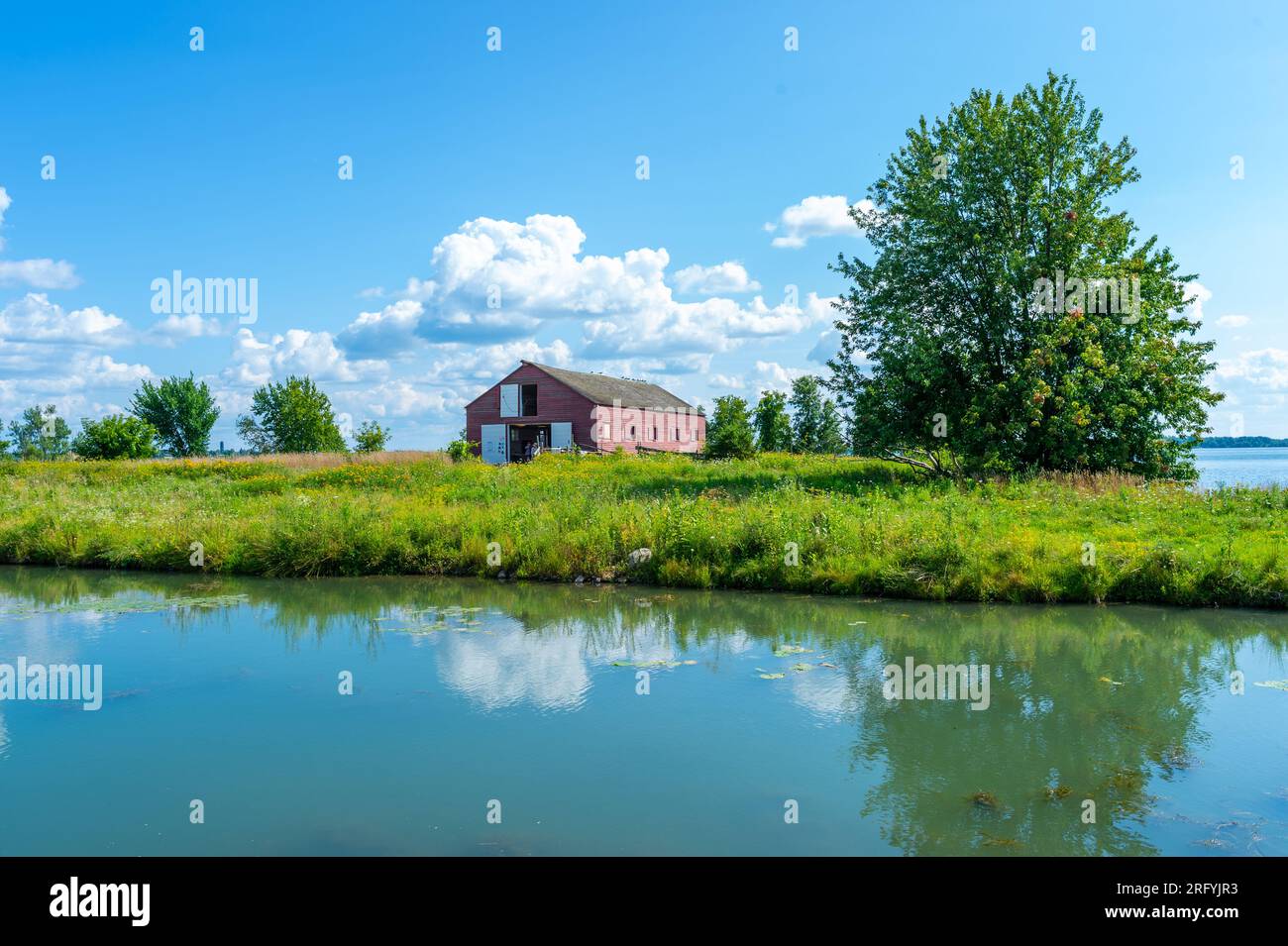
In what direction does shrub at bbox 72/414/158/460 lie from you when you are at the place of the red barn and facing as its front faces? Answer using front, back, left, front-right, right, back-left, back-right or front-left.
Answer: front-right

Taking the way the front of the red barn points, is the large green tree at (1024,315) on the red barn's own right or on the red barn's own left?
on the red barn's own left

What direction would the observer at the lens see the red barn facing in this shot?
facing the viewer and to the left of the viewer

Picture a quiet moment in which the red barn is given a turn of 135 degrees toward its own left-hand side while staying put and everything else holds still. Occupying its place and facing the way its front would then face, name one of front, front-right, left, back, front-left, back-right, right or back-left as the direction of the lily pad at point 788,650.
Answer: right
